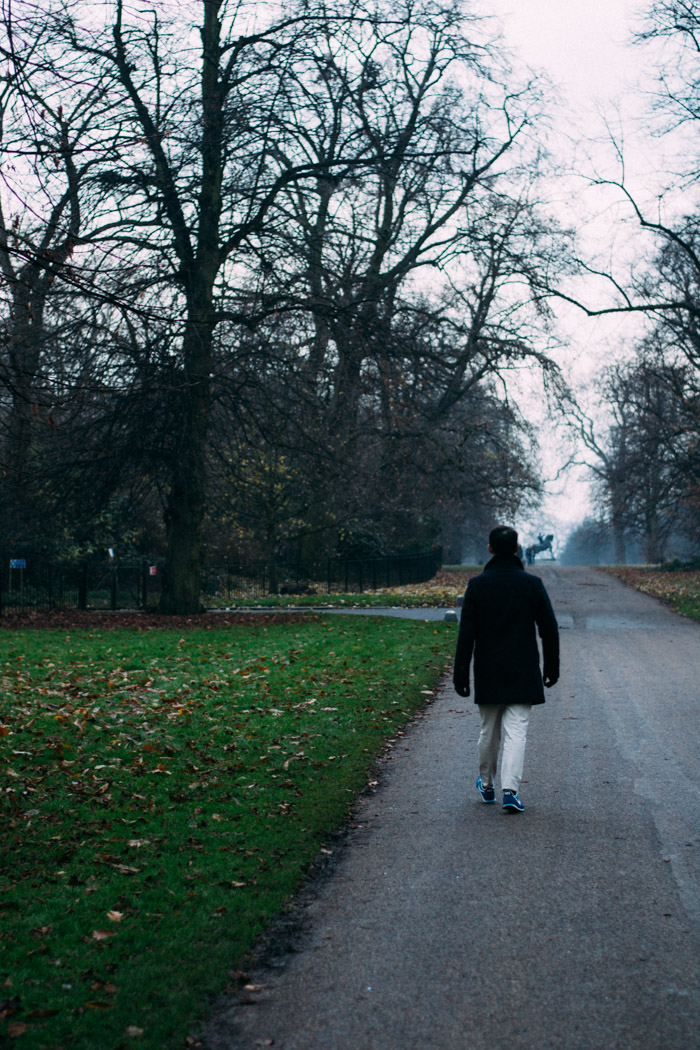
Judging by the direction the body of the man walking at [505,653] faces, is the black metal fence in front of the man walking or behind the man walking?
in front

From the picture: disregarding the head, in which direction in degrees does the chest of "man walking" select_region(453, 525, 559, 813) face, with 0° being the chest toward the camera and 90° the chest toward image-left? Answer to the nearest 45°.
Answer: approximately 180°
